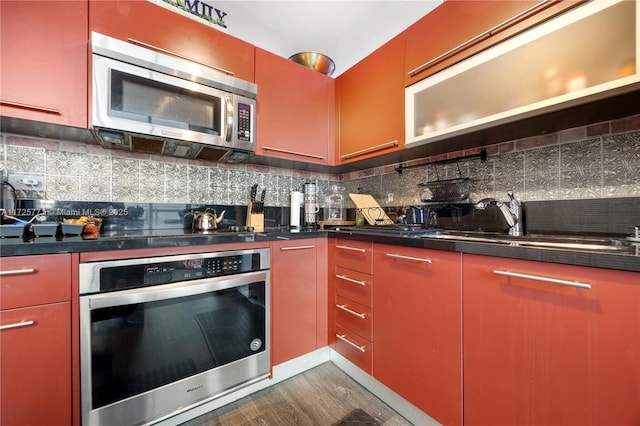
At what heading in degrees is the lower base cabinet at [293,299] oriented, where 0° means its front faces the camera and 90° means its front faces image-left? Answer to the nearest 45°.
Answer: approximately 315°

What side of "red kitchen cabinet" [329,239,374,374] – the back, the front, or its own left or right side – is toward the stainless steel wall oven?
front

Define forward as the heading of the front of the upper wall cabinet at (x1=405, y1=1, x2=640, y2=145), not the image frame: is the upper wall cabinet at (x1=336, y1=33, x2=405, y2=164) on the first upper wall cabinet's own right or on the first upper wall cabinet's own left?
on the first upper wall cabinet's own right

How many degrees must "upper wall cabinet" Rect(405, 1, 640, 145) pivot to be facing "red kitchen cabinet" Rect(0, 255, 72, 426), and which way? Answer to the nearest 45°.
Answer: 0° — it already faces it

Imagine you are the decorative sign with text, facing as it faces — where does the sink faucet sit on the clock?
The sink faucet is roughly at 10 o'clock from the decorative sign with text.

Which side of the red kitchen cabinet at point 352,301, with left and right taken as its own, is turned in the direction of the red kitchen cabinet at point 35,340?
front

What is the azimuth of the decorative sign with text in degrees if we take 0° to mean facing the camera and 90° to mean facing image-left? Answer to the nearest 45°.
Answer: approximately 315°

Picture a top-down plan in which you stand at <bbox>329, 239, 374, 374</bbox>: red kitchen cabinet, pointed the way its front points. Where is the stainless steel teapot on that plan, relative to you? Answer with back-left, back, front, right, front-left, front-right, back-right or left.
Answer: front-right
